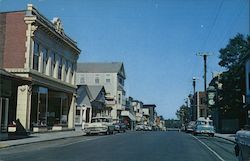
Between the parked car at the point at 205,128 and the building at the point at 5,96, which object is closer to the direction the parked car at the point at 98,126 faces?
the building

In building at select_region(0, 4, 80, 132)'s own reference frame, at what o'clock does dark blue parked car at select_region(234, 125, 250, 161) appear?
The dark blue parked car is roughly at 1 o'clock from the building.

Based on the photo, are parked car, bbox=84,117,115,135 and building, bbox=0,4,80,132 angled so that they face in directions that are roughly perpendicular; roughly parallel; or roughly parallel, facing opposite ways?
roughly perpendicular

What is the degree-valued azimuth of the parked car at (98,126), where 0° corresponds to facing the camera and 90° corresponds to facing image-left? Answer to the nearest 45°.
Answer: approximately 45°

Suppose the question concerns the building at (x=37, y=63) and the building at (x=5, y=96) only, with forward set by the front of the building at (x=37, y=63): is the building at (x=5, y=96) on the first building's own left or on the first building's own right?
on the first building's own right

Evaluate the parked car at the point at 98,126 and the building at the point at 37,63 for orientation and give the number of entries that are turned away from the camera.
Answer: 0
